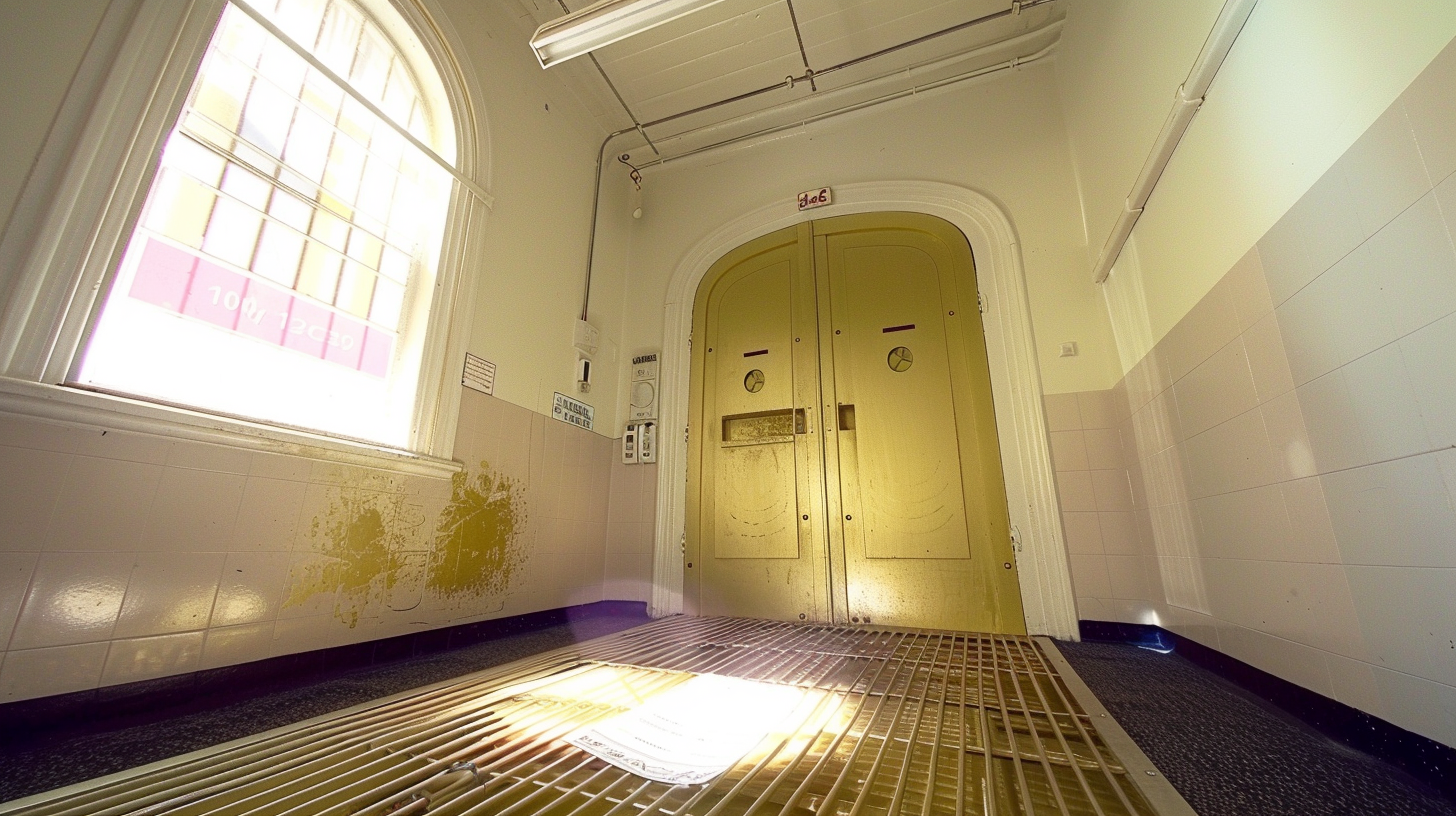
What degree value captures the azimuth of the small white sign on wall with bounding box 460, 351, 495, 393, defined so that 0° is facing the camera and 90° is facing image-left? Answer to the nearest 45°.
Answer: approximately 315°

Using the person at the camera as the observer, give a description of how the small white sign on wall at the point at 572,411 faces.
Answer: facing the viewer and to the right of the viewer

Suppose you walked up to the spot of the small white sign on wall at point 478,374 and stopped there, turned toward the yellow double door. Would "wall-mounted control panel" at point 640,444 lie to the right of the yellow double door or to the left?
left

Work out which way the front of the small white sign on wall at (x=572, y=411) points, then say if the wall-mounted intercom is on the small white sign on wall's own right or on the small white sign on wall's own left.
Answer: on the small white sign on wall's own left

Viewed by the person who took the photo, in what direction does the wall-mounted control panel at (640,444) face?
facing the viewer

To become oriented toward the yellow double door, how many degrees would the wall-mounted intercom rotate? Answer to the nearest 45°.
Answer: approximately 45° to its left

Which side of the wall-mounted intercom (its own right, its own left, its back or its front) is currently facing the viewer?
front

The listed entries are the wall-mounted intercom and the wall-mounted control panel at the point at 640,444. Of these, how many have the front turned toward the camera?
2

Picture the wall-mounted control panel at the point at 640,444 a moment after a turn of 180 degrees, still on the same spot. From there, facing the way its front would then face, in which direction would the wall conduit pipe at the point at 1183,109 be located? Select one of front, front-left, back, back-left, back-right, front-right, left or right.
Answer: back-right

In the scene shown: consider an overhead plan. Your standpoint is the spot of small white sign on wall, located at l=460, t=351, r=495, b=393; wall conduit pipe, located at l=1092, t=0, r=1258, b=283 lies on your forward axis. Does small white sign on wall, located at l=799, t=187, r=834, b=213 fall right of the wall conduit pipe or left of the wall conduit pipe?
left

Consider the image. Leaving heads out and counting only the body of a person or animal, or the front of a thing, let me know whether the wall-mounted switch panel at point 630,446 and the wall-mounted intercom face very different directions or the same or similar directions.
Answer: same or similar directions

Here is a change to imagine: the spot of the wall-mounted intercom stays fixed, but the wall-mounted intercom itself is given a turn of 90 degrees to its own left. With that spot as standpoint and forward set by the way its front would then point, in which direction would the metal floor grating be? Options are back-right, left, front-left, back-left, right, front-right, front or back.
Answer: right

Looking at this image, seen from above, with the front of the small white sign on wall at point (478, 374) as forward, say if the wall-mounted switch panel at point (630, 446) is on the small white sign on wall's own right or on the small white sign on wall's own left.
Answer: on the small white sign on wall's own left

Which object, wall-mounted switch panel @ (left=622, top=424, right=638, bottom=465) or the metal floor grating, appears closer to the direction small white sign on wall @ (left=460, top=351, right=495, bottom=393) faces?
the metal floor grating
